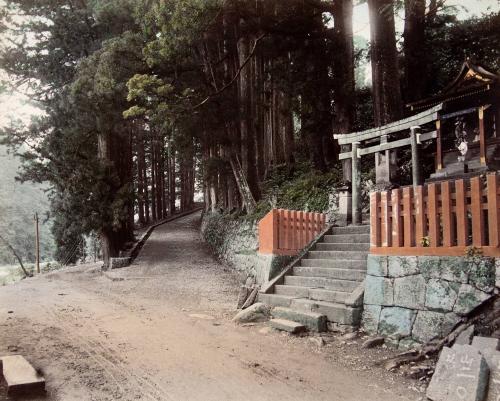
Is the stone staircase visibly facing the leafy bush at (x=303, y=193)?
no

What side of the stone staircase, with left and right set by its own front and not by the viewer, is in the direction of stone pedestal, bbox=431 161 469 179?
back

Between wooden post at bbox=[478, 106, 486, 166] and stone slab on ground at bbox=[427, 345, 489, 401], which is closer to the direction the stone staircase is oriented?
the stone slab on ground

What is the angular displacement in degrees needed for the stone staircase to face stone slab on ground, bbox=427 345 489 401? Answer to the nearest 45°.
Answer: approximately 45° to its left

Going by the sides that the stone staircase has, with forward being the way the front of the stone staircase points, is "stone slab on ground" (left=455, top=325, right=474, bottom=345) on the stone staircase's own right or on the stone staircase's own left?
on the stone staircase's own left

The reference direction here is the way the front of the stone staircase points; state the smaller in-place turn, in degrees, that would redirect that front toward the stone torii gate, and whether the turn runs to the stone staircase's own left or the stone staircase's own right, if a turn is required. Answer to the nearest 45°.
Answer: approximately 180°

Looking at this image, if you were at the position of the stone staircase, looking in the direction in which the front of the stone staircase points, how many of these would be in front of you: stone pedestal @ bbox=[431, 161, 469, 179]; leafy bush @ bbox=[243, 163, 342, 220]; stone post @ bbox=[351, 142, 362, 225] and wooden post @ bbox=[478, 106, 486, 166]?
0

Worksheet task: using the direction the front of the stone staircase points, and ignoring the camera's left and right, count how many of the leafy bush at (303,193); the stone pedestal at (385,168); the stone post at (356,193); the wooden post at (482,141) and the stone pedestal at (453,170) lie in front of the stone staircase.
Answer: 0

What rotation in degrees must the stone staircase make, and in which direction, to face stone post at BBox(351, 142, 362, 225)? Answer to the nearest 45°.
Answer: approximately 135° to its right

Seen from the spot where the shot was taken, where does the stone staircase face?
facing the viewer and to the left of the viewer

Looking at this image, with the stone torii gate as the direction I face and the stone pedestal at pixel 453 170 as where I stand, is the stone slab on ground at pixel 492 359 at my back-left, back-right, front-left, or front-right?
front-left

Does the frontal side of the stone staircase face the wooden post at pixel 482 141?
no

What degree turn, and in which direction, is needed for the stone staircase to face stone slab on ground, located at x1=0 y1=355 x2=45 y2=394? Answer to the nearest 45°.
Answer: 0° — it already faces it

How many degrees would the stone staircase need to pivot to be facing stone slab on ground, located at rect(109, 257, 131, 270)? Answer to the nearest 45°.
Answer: approximately 90° to its right

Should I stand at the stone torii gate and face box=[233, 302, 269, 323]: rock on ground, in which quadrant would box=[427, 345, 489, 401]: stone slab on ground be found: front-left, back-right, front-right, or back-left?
front-left

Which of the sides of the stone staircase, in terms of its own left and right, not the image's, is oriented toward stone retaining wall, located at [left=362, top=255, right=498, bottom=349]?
left

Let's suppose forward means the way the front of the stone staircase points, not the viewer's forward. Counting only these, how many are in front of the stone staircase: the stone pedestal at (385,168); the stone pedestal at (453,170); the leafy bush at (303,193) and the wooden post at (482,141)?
0
